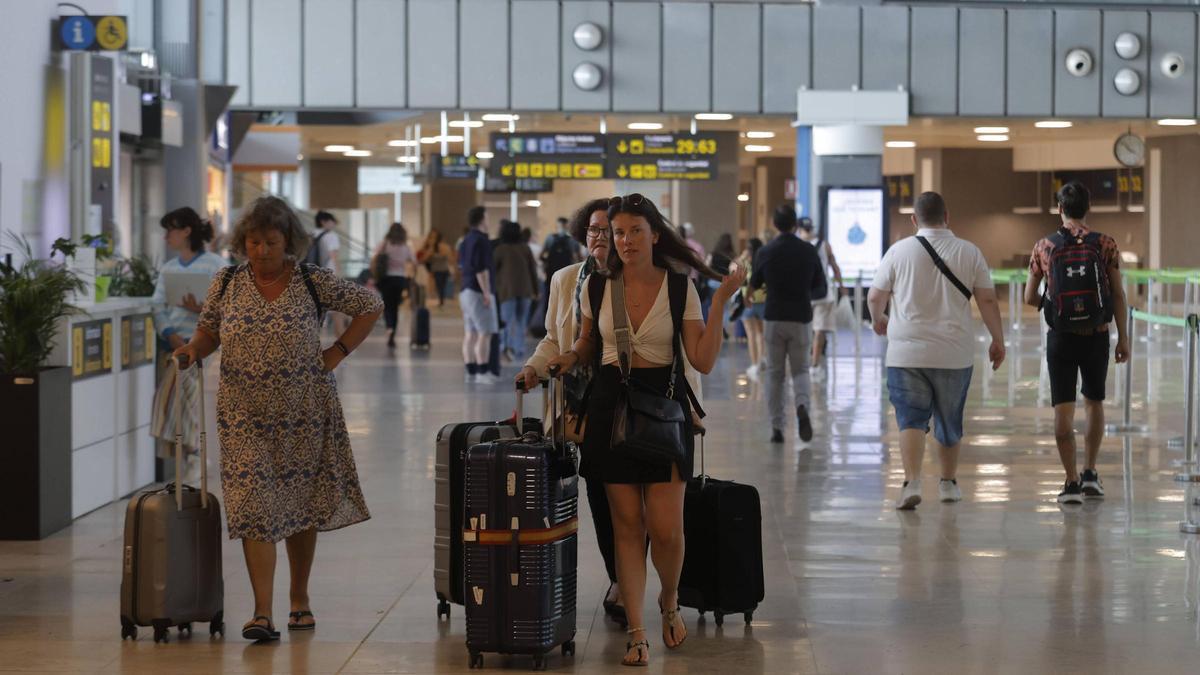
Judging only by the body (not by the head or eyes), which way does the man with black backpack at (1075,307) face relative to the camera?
away from the camera

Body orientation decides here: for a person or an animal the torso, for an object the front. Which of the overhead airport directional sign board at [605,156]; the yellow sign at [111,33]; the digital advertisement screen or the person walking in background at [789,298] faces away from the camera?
the person walking in background

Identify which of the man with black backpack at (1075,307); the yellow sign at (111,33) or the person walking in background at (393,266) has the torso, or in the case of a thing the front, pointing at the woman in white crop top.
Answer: the yellow sign

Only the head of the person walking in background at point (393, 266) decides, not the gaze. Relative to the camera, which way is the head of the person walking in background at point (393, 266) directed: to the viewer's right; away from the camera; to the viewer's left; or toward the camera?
away from the camera

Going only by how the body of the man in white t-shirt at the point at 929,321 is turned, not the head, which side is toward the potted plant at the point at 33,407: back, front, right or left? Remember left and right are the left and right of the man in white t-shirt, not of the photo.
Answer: left

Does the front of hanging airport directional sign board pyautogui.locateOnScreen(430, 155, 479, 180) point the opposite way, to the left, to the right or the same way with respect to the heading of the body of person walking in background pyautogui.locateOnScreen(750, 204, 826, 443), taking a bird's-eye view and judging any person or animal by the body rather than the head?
the opposite way

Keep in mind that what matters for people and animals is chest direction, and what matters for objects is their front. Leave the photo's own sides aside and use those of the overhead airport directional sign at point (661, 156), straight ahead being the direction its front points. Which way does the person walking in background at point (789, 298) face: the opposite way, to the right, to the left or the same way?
the opposite way

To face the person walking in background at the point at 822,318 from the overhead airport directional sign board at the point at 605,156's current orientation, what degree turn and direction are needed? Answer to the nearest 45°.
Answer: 0° — it already faces them

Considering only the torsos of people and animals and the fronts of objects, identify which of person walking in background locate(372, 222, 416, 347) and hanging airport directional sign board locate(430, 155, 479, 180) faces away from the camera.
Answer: the person walking in background

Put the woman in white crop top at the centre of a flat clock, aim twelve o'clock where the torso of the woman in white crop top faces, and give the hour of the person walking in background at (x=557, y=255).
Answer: The person walking in background is roughly at 6 o'clock from the woman in white crop top.
